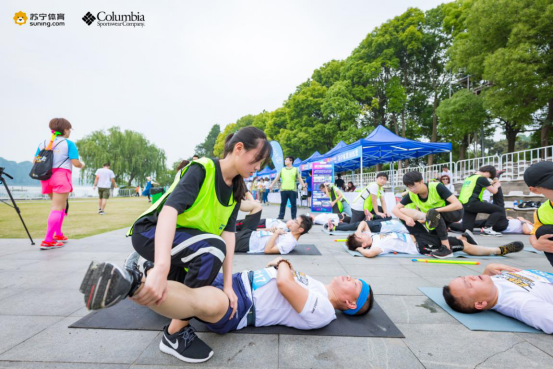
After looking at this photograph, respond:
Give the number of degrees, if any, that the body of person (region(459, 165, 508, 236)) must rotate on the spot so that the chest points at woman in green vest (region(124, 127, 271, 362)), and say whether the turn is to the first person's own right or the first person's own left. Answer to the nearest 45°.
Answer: approximately 90° to the first person's own right

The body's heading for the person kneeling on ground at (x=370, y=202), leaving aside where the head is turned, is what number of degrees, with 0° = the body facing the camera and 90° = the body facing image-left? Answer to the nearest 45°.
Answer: approximately 315°

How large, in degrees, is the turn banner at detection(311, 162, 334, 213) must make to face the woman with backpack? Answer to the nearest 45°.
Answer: approximately 45° to its right
